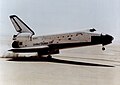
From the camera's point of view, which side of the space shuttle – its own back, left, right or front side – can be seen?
right
